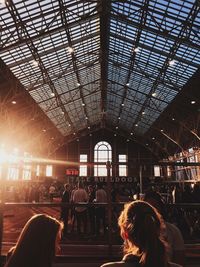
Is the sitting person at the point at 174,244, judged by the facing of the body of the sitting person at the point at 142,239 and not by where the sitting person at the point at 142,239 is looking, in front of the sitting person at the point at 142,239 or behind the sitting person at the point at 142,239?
in front

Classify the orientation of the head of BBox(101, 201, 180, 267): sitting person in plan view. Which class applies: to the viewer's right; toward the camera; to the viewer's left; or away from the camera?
away from the camera

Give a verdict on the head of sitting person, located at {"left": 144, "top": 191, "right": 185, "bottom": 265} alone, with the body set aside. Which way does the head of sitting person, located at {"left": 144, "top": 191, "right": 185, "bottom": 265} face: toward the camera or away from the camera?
away from the camera

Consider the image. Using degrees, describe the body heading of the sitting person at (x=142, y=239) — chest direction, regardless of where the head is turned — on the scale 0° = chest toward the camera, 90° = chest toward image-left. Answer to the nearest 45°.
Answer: approximately 180°
